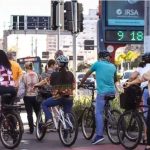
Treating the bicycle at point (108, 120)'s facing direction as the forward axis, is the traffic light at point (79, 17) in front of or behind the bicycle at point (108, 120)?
in front

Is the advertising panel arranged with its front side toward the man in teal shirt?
yes

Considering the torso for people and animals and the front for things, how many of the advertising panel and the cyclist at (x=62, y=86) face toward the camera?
1

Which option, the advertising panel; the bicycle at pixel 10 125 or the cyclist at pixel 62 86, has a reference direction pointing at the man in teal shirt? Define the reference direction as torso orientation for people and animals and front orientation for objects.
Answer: the advertising panel

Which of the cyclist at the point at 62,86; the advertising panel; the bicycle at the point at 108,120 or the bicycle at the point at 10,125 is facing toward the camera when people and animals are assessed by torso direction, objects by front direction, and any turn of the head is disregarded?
the advertising panel

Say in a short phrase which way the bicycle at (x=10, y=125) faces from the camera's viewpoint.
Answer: facing away from the viewer and to the left of the viewer

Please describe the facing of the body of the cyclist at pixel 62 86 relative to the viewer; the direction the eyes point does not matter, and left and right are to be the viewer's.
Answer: facing away from the viewer and to the left of the viewer

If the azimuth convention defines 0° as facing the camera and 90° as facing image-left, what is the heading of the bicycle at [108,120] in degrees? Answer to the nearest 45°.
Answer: approximately 135°

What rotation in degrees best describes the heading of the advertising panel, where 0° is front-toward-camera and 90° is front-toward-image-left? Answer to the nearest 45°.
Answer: approximately 0°
